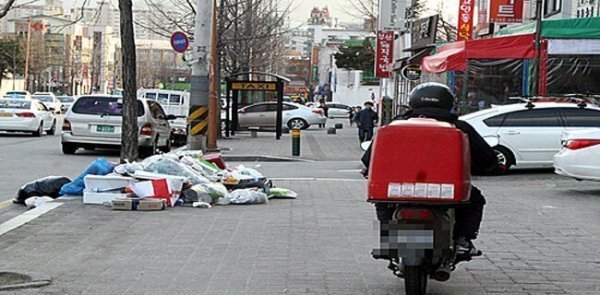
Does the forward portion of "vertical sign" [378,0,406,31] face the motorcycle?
yes

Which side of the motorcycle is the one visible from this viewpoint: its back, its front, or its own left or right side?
back

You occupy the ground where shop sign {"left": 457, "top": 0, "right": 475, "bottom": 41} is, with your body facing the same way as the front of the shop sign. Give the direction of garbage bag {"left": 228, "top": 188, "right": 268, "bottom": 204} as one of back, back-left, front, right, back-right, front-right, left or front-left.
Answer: front

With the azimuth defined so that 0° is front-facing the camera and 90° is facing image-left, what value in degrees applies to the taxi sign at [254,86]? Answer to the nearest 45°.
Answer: approximately 0°

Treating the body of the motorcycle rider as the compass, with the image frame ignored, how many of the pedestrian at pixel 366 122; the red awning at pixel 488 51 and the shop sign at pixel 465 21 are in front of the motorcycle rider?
3

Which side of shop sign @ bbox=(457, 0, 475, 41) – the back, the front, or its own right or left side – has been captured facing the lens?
front

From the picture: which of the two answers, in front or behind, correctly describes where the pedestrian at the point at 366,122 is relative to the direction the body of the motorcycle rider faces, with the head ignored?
in front

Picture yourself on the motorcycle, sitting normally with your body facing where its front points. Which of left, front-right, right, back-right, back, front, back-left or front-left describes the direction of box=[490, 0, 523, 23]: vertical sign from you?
front

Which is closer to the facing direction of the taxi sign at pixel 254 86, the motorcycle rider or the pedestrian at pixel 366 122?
the motorcycle rider

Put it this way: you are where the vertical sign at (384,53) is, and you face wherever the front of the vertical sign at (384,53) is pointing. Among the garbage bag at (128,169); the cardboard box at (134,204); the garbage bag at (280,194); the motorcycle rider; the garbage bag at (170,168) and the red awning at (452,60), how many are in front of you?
6

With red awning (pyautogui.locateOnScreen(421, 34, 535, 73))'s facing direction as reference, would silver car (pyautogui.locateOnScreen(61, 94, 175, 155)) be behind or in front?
in front

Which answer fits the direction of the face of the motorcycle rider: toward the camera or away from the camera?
away from the camera

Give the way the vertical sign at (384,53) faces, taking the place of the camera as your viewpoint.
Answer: facing the viewer

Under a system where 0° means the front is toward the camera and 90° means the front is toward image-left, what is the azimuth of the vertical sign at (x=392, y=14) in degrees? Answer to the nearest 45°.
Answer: approximately 0°
